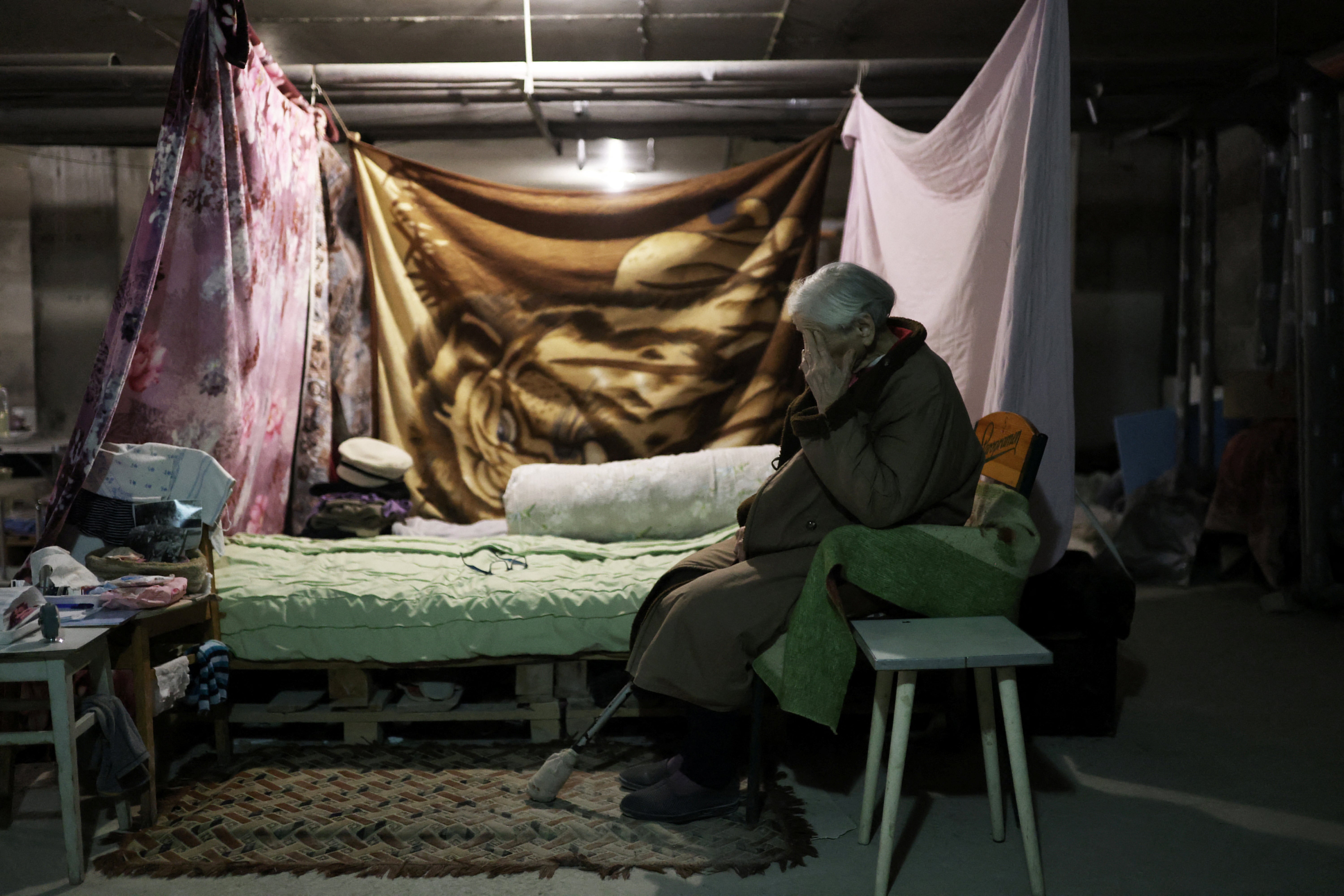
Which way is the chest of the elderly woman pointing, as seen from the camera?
to the viewer's left

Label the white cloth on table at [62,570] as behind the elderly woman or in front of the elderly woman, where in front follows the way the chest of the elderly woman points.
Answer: in front

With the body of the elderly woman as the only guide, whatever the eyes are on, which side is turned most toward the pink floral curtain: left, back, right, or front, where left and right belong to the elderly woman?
front

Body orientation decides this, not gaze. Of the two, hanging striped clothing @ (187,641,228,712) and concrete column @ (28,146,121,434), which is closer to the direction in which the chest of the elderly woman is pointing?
the hanging striped clothing

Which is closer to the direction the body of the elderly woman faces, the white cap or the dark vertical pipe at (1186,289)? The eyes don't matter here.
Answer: the white cap

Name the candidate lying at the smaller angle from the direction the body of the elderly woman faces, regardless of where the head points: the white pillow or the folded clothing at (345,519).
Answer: the folded clothing

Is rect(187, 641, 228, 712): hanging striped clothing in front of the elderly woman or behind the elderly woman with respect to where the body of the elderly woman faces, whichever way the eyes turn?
in front

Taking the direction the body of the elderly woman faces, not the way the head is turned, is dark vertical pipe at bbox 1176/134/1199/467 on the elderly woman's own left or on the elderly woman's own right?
on the elderly woman's own right

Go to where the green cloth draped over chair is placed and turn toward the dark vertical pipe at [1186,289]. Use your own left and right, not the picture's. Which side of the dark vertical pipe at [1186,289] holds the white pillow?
left

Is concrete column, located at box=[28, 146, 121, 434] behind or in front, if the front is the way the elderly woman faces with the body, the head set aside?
in front
